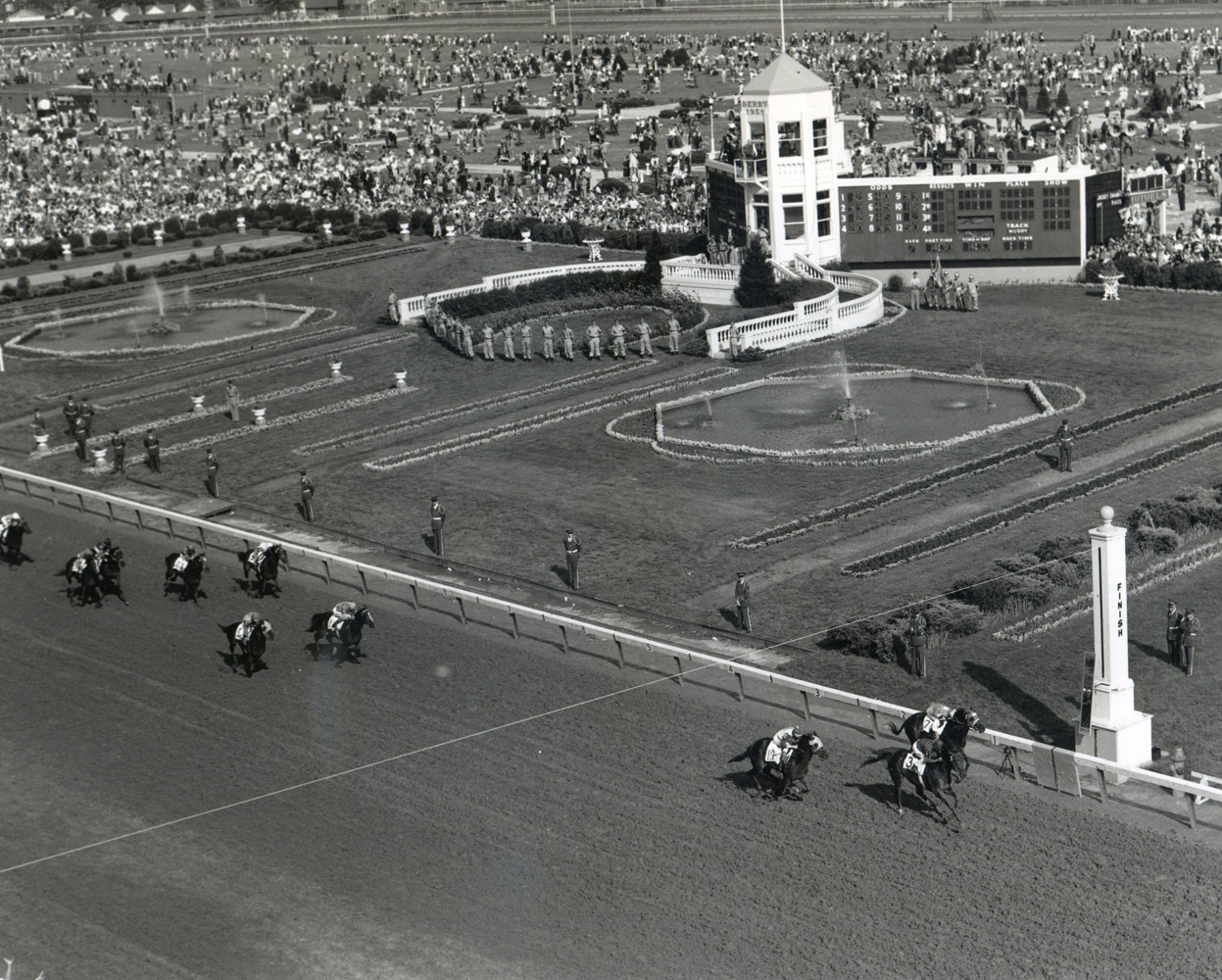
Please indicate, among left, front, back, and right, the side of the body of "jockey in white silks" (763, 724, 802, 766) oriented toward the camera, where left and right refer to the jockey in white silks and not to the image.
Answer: right

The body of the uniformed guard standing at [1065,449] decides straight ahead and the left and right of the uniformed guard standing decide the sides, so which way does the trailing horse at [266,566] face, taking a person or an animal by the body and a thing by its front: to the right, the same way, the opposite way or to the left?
to the left

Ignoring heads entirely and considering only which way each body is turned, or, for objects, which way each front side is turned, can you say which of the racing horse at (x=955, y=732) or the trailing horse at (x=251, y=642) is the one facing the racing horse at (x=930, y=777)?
the trailing horse

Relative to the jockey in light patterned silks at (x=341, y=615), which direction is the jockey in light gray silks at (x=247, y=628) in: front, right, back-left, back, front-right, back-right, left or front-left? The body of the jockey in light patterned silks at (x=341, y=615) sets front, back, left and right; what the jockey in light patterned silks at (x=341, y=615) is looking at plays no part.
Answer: back

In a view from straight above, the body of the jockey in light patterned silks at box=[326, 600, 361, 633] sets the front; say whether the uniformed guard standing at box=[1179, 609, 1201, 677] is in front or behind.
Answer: in front

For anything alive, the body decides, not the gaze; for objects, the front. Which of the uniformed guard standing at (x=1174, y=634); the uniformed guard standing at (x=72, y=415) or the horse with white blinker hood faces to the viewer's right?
the horse with white blinker hood

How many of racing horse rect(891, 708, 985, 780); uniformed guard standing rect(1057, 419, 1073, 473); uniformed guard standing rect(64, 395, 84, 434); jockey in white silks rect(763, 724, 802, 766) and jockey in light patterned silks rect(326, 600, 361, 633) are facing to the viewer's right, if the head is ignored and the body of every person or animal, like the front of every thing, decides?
3

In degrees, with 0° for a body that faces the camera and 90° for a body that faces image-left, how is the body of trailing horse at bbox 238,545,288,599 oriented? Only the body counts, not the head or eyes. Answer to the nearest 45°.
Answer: approximately 315°

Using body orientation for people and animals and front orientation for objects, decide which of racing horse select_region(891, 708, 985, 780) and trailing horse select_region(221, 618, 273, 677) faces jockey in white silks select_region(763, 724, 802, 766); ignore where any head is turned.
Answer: the trailing horse

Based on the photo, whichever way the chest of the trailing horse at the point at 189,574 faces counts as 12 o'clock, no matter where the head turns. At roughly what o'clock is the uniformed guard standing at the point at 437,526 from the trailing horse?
The uniformed guard standing is roughly at 10 o'clock from the trailing horse.

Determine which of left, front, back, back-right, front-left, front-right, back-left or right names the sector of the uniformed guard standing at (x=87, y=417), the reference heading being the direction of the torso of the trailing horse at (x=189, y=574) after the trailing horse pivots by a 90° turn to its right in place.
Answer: back-right

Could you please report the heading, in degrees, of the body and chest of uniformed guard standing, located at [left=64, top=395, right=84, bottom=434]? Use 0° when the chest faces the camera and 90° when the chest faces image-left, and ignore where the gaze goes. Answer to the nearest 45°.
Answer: approximately 0°

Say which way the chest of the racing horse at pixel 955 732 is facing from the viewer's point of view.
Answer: to the viewer's right

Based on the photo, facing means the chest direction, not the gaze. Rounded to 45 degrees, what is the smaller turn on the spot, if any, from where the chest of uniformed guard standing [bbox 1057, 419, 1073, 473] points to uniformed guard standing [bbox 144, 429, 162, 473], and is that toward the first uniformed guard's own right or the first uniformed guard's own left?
approximately 90° to the first uniformed guard's own right

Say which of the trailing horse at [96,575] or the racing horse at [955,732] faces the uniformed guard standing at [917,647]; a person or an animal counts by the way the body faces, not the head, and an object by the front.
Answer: the trailing horse
